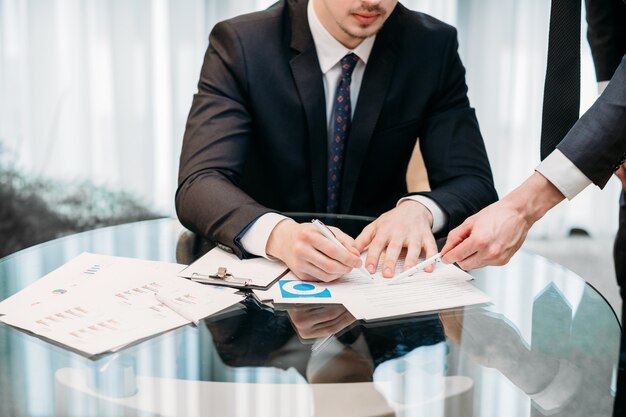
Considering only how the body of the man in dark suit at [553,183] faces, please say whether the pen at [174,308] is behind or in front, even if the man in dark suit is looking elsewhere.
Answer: in front

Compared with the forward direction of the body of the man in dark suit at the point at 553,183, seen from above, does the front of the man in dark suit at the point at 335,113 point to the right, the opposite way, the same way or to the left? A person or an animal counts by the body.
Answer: to the left

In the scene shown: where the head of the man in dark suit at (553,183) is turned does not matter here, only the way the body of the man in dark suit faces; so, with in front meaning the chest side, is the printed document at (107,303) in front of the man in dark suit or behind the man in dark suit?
in front

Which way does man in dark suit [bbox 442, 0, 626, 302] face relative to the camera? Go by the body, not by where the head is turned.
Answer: to the viewer's left

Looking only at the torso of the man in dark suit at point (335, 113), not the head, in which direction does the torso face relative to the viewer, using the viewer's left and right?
facing the viewer

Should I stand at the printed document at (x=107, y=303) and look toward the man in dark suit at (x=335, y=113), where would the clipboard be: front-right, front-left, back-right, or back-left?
front-right

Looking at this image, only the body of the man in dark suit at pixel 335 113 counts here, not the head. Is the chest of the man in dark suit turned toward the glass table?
yes

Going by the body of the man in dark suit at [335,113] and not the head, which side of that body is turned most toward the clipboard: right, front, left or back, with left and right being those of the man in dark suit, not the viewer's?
front

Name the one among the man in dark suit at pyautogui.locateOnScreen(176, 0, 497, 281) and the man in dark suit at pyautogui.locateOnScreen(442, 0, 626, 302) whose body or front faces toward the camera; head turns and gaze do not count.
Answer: the man in dark suit at pyautogui.locateOnScreen(176, 0, 497, 281)

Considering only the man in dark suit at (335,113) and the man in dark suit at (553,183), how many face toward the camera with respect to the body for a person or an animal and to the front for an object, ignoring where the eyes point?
1

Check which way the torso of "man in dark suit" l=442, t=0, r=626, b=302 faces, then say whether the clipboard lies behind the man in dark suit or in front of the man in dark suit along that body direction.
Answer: in front

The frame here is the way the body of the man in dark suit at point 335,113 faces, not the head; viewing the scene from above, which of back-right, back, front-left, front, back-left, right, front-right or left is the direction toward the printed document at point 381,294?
front
